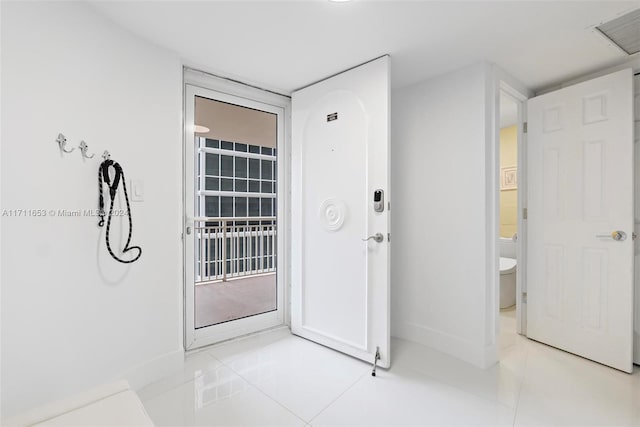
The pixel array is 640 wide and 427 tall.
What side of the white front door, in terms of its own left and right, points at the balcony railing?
right

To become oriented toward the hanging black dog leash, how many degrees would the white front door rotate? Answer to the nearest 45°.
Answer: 0° — it already faces it

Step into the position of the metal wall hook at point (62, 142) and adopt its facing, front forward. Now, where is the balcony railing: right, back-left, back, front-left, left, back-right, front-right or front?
left

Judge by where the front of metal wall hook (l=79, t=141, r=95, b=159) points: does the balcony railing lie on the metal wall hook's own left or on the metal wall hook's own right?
on the metal wall hook's own left

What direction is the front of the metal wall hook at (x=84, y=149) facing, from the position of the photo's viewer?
facing the viewer and to the right of the viewer

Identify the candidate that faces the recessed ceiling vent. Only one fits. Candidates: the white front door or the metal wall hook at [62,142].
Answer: the metal wall hook

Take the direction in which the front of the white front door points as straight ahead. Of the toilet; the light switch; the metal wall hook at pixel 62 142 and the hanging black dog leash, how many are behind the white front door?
1

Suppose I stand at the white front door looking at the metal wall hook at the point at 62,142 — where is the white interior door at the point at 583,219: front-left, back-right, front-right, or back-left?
back-left

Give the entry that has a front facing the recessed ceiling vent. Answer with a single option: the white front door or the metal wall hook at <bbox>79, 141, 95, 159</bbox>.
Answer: the metal wall hook

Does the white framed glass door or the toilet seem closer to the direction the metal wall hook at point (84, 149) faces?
the toilet

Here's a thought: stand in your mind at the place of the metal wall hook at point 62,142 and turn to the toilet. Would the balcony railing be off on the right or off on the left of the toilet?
left
